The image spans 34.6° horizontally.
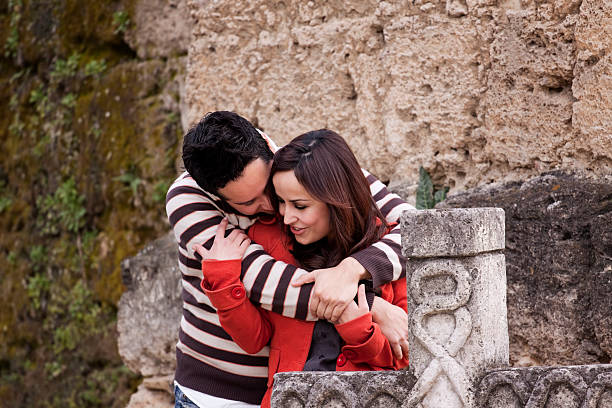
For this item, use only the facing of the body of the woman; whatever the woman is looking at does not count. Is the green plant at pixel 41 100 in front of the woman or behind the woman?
behind

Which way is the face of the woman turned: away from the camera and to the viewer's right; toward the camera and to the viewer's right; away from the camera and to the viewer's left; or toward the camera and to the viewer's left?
toward the camera and to the viewer's left

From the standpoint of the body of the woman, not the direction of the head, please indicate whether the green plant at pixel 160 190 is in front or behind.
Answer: behind

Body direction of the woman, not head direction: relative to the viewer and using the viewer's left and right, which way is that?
facing the viewer

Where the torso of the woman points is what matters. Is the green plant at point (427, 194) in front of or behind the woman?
behind

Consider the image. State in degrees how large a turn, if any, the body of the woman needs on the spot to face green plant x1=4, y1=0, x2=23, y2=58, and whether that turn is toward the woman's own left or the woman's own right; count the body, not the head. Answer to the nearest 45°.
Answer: approximately 135° to the woman's own right

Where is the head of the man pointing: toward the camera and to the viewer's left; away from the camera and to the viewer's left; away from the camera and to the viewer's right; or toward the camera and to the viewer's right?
toward the camera and to the viewer's right
